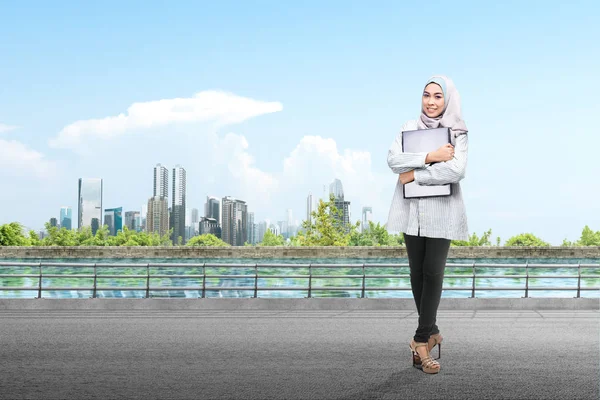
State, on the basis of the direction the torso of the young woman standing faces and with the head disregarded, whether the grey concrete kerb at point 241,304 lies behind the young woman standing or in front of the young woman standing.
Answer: behind

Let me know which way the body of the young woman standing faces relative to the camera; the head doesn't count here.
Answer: toward the camera
